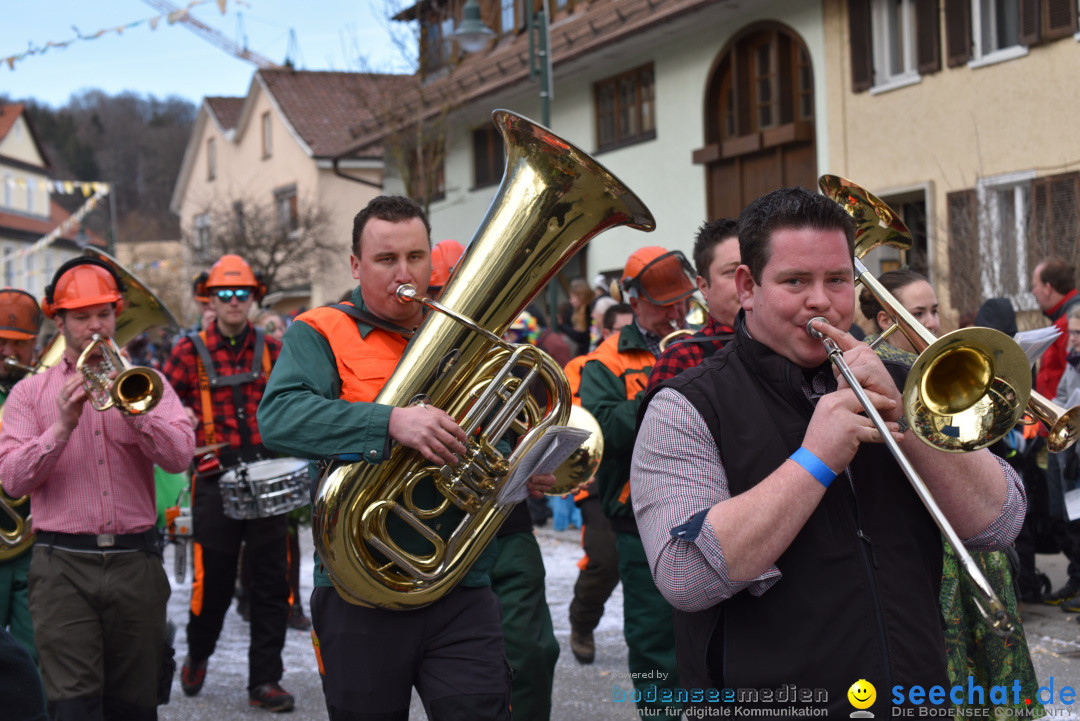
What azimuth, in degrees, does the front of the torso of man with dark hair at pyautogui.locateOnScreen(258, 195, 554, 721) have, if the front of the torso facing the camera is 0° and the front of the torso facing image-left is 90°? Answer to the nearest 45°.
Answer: approximately 315°

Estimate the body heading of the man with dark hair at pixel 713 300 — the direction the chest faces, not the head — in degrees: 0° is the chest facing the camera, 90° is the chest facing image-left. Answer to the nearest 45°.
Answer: approximately 315°

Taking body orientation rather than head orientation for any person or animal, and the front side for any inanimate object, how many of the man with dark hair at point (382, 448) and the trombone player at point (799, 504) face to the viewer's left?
0

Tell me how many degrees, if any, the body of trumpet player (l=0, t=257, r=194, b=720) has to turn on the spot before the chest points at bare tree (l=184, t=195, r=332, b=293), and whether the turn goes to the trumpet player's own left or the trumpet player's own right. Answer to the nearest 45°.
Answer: approximately 180°

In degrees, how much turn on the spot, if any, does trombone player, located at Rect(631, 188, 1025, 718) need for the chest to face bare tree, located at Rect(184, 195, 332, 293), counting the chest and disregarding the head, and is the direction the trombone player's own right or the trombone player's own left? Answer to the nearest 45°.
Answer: approximately 180°
